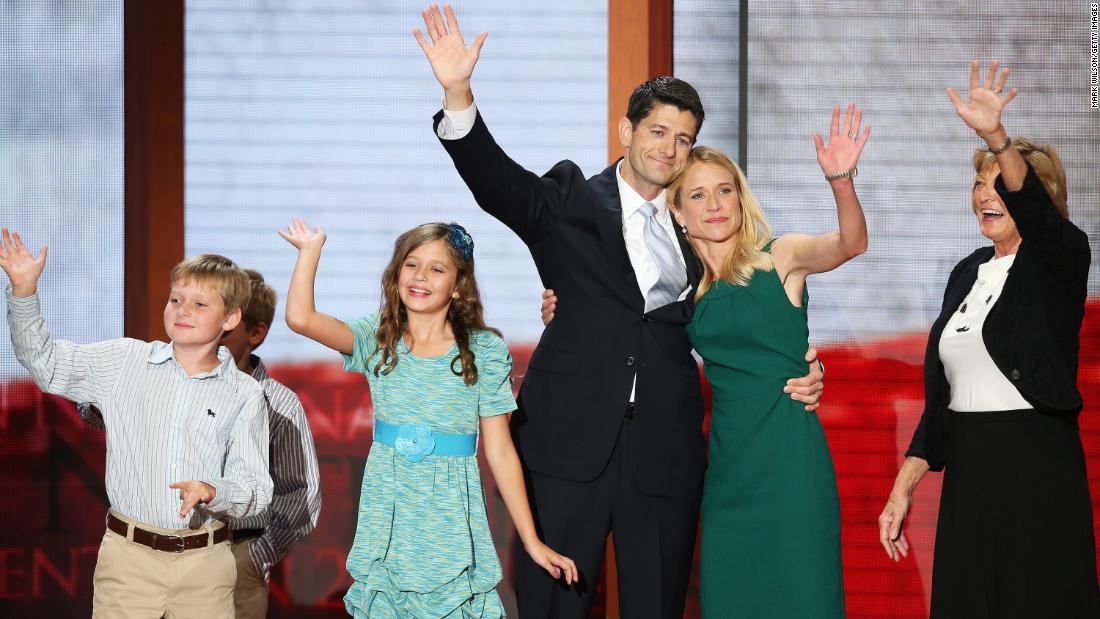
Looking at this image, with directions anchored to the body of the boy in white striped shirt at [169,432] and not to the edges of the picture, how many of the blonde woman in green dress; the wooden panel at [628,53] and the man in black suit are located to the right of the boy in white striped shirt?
0

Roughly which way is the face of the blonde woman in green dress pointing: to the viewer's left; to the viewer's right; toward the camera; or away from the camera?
toward the camera

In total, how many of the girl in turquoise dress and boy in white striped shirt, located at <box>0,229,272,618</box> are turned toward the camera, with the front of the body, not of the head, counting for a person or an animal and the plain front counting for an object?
2

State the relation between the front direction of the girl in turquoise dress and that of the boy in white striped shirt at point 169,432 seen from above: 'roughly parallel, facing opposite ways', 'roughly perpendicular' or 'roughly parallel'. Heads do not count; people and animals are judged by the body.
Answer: roughly parallel

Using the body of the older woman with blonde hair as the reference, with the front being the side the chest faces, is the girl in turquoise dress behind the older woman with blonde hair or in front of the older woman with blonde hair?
in front

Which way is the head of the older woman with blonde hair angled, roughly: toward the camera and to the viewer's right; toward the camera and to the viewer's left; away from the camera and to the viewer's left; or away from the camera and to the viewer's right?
toward the camera and to the viewer's left

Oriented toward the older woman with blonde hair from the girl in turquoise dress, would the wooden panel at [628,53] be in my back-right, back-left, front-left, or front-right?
front-left

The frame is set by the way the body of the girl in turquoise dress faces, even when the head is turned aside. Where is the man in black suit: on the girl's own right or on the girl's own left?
on the girl's own left

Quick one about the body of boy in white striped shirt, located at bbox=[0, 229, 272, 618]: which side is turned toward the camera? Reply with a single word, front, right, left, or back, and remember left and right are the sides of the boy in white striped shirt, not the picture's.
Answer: front

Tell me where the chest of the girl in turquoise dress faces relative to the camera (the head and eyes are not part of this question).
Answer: toward the camera

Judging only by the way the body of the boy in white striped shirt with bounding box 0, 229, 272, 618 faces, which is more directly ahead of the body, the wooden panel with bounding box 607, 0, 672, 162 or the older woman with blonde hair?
the older woman with blonde hair
